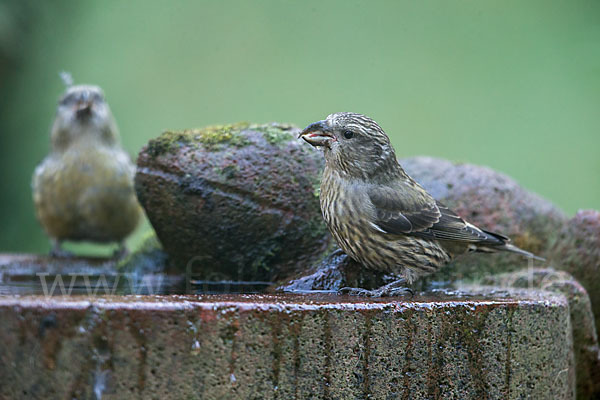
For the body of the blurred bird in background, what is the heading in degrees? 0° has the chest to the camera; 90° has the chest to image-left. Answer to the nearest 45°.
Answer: approximately 0°

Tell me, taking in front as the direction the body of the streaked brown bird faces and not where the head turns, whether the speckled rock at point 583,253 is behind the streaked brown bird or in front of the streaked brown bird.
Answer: behind

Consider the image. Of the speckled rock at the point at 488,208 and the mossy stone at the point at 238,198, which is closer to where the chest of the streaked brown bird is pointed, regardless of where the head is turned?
the mossy stone

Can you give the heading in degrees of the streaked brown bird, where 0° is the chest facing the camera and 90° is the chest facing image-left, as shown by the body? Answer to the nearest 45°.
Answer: approximately 90°

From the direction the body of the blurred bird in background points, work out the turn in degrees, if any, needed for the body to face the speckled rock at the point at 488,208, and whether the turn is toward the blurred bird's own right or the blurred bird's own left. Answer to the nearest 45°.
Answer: approximately 45° to the blurred bird's own left

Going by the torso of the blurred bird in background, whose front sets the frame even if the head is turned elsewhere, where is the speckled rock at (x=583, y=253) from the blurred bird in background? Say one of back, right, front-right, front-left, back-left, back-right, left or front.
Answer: front-left

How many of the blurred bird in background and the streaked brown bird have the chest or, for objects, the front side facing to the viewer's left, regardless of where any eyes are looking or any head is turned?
1

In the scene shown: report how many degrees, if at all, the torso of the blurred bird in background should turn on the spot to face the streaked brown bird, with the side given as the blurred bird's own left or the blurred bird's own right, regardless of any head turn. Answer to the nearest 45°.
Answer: approximately 45° to the blurred bird's own left
